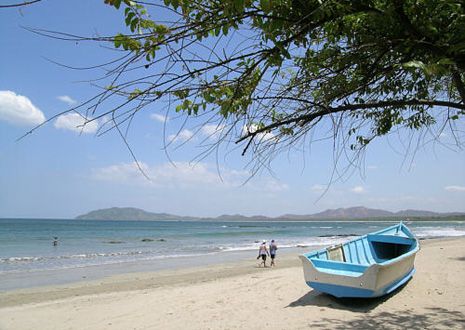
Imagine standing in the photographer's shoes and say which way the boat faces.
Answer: facing away from the viewer and to the right of the viewer
